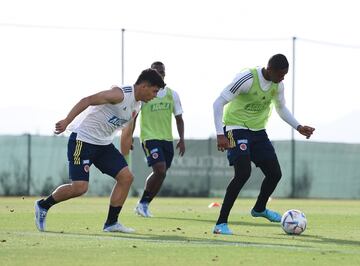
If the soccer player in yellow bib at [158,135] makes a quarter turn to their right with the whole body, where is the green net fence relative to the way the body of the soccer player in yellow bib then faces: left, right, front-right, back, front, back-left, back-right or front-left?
right

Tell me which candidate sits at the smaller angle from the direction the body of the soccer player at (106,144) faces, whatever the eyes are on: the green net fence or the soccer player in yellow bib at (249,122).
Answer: the soccer player in yellow bib

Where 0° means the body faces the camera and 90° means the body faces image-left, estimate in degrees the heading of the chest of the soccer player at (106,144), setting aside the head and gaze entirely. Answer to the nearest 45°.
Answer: approximately 315°

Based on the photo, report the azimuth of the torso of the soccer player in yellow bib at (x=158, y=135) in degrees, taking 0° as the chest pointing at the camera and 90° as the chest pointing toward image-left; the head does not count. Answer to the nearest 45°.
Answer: approximately 0°

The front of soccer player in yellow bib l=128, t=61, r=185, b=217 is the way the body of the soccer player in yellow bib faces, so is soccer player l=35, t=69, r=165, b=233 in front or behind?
in front

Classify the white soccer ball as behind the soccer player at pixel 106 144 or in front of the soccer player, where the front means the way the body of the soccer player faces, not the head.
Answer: in front

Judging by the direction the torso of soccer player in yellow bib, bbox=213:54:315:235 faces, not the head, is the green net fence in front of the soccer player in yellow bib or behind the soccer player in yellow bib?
behind

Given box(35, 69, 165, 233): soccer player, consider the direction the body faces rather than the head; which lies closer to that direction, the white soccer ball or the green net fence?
the white soccer ball
